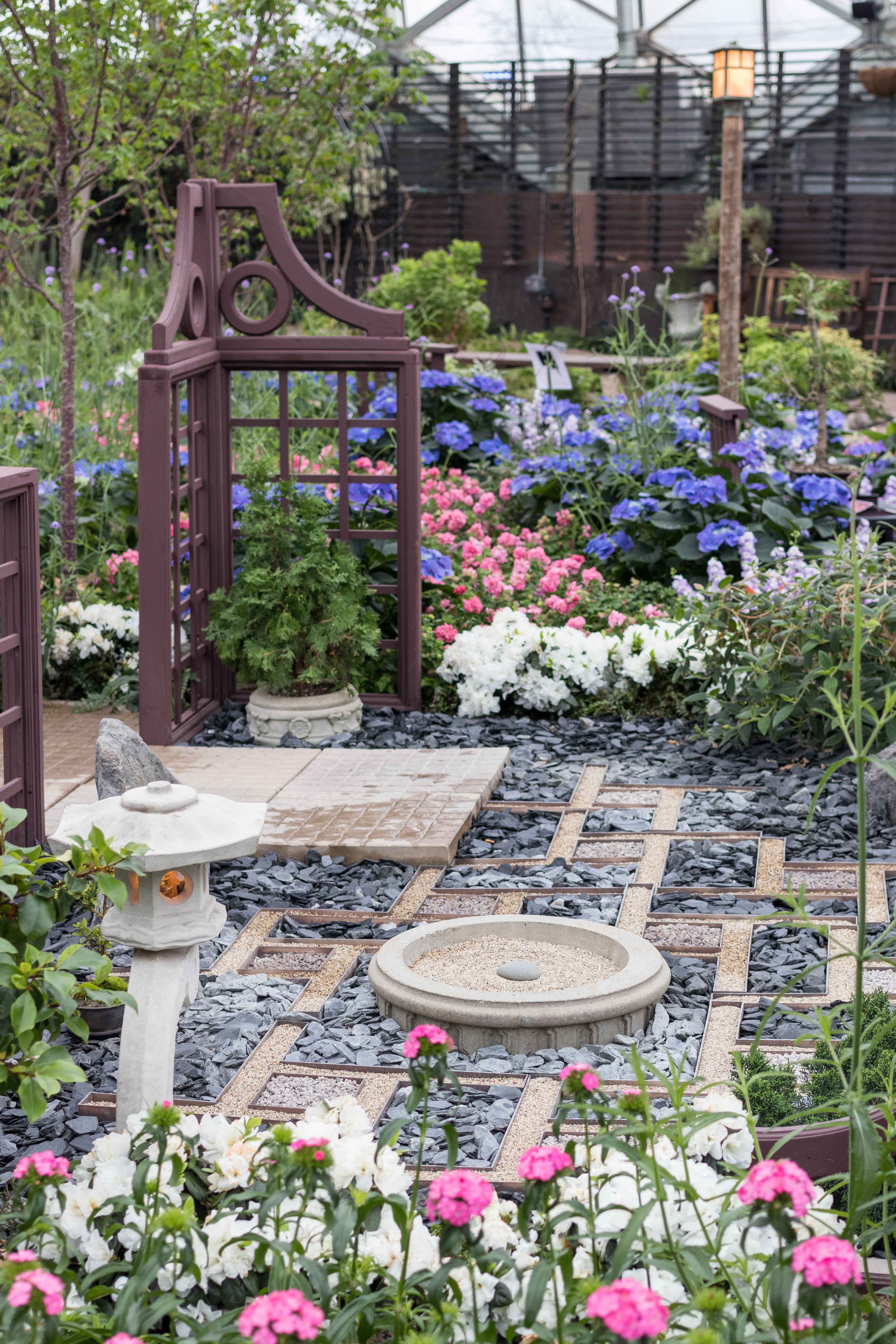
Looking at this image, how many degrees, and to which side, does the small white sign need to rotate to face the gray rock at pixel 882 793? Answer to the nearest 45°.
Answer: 0° — it already faces it

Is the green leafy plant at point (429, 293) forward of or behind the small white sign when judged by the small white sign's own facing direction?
behind

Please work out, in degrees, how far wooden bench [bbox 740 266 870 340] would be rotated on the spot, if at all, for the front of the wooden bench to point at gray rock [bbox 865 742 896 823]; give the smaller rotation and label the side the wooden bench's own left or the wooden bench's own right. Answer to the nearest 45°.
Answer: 0° — it already faces it

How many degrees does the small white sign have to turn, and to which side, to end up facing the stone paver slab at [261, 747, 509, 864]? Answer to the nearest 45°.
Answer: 0° — it already faces it

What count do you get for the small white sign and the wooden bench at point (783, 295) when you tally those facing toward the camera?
2

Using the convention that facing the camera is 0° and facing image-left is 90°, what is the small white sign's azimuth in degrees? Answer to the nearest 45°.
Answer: approximately 0°

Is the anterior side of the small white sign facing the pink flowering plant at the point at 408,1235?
yes

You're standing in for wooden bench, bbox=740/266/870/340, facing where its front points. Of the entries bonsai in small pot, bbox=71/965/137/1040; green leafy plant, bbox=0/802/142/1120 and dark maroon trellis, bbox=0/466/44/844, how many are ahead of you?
3

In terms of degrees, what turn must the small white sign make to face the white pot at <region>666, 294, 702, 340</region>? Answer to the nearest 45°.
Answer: approximately 180°
